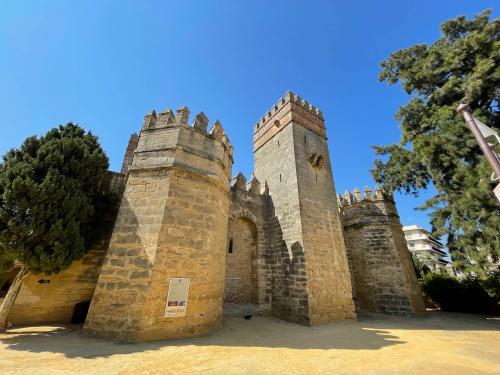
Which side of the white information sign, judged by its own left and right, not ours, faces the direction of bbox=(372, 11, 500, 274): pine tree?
left

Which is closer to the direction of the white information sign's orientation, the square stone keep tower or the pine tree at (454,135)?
the pine tree

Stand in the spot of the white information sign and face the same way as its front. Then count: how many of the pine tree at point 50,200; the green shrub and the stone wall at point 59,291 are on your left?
1

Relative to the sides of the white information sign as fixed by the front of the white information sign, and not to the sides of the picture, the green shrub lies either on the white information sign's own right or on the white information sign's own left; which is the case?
on the white information sign's own left

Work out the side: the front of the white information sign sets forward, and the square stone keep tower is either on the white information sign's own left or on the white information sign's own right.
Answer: on the white information sign's own left

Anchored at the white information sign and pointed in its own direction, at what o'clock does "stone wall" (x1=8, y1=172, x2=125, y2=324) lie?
The stone wall is roughly at 4 o'clock from the white information sign.

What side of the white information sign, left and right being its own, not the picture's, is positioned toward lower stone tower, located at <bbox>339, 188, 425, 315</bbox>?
left

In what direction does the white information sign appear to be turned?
toward the camera

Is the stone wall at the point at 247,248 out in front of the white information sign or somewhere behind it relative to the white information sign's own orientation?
behind
